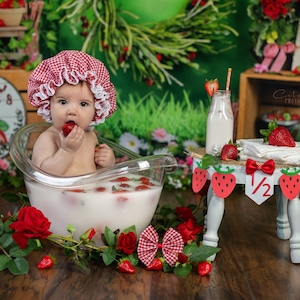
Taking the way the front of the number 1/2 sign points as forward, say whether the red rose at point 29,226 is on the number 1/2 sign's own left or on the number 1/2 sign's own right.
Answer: on the number 1/2 sign's own right

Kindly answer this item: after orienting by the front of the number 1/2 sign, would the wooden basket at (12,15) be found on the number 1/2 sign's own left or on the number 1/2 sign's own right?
on the number 1/2 sign's own right

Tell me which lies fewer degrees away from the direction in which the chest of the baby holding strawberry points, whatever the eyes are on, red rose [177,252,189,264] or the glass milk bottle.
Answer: the red rose

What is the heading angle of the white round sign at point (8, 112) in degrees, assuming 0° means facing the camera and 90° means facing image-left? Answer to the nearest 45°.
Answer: approximately 0°

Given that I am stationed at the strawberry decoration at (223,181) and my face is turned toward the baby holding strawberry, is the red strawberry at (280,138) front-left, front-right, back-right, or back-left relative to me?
back-right

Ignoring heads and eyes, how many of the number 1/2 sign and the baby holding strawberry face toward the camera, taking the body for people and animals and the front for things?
2

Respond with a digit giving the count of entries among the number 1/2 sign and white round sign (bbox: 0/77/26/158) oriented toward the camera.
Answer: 2

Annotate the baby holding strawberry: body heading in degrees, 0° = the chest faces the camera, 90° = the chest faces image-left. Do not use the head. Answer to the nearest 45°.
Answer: approximately 0°
